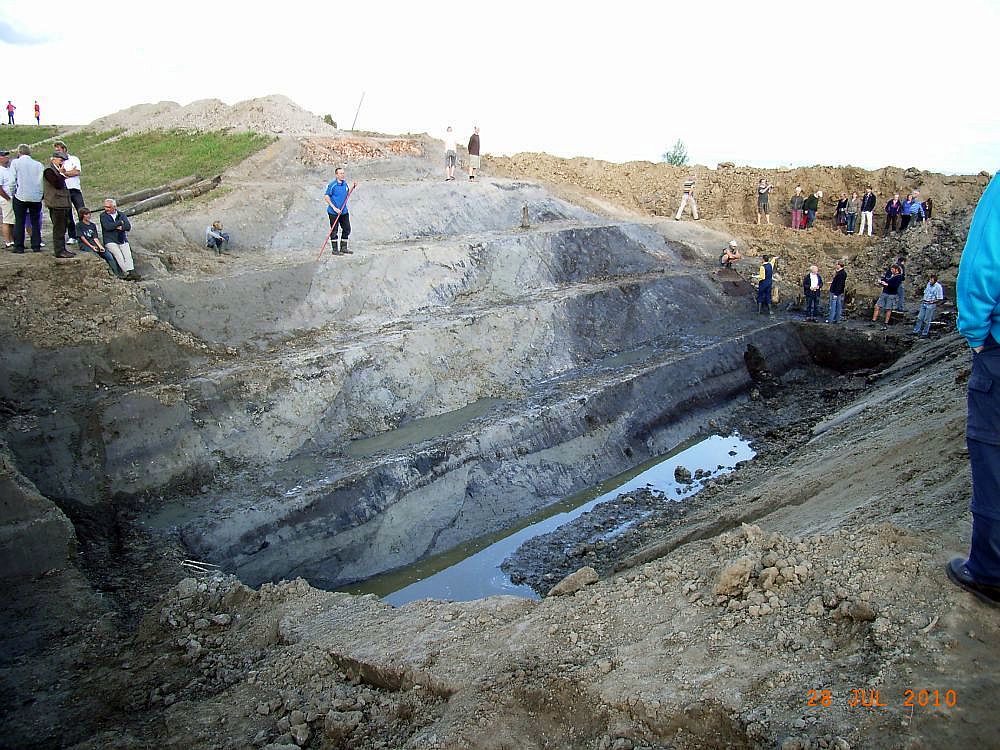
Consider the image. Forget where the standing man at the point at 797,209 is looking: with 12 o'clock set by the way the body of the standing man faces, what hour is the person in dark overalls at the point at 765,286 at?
The person in dark overalls is roughly at 12 o'clock from the standing man.

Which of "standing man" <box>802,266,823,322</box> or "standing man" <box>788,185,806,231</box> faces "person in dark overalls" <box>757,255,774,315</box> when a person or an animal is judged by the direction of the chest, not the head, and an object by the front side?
"standing man" <box>788,185,806,231</box>

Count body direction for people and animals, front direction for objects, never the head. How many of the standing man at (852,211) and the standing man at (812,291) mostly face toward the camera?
2

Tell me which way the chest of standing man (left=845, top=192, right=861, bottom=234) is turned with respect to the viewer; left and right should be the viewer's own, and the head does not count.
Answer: facing the viewer

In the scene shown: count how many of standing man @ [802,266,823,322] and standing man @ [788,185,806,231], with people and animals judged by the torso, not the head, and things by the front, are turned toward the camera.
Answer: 2

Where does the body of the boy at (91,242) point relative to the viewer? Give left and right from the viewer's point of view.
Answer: facing the viewer and to the right of the viewer

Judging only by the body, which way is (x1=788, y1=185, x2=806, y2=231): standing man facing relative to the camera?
toward the camera

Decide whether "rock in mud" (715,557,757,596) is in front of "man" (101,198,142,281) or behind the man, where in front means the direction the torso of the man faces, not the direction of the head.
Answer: in front

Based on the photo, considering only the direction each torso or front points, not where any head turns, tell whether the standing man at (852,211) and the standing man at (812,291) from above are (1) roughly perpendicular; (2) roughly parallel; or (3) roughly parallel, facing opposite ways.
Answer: roughly parallel

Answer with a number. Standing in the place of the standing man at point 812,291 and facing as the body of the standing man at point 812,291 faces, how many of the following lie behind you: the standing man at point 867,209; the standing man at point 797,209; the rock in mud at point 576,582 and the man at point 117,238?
2

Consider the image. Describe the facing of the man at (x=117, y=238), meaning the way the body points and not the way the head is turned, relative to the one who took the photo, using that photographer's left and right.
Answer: facing the viewer and to the right of the viewer
